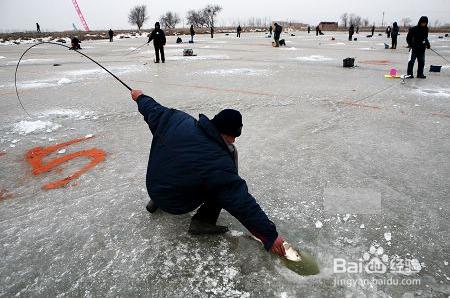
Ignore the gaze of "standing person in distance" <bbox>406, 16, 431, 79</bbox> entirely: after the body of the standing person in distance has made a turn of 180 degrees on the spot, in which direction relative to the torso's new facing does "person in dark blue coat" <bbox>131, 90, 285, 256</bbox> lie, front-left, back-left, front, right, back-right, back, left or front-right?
back-left
